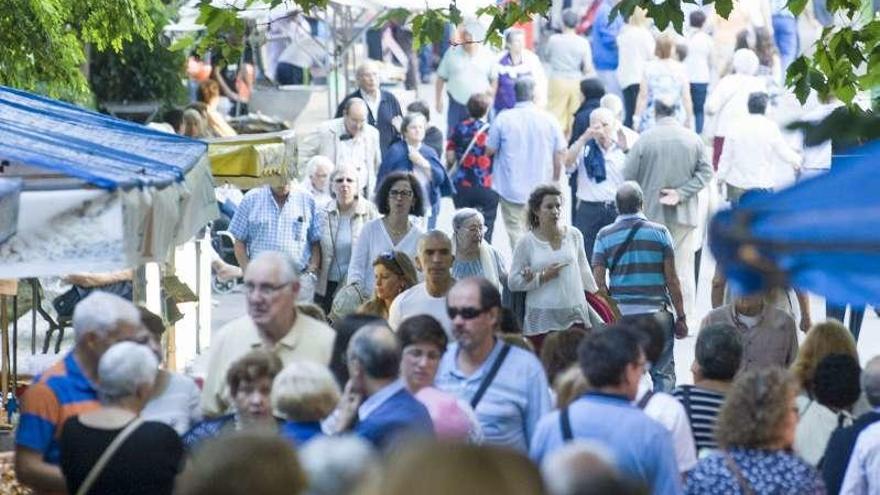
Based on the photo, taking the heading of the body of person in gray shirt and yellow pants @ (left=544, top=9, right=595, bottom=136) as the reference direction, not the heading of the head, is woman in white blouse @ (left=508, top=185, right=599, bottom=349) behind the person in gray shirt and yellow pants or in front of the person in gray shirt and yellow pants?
behind

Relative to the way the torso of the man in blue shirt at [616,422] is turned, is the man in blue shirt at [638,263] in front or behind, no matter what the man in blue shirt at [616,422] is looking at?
in front

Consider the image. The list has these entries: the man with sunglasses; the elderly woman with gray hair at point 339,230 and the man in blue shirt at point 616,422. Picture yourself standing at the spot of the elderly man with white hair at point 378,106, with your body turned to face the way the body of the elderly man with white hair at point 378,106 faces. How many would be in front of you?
3

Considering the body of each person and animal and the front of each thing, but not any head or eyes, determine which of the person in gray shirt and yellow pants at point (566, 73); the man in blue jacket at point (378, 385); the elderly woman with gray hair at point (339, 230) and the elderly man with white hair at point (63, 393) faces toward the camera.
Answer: the elderly woman with gray hair

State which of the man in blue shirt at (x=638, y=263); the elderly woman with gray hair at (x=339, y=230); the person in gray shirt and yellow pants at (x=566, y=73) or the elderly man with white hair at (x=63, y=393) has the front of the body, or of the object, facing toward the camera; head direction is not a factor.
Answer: the elderly woman with gray hair

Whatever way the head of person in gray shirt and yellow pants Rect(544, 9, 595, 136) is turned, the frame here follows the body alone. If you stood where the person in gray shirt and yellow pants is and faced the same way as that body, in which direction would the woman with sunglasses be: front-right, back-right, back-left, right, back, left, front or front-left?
back

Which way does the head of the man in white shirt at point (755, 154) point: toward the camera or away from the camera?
away from the camera

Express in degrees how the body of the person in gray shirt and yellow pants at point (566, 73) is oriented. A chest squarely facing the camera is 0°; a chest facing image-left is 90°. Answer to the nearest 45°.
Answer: approximately 180°

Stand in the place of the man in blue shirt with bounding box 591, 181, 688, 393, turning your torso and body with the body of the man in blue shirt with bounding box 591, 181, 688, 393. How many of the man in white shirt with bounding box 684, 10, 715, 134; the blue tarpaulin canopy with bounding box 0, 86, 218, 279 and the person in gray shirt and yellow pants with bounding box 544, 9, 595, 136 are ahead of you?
2

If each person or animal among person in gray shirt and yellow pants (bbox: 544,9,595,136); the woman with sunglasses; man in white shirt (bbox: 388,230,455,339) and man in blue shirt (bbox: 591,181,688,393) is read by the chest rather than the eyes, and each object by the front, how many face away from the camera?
2

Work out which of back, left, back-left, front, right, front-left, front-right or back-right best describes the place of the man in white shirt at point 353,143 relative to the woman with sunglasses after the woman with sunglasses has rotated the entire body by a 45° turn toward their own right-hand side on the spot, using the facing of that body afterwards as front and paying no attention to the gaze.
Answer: right
